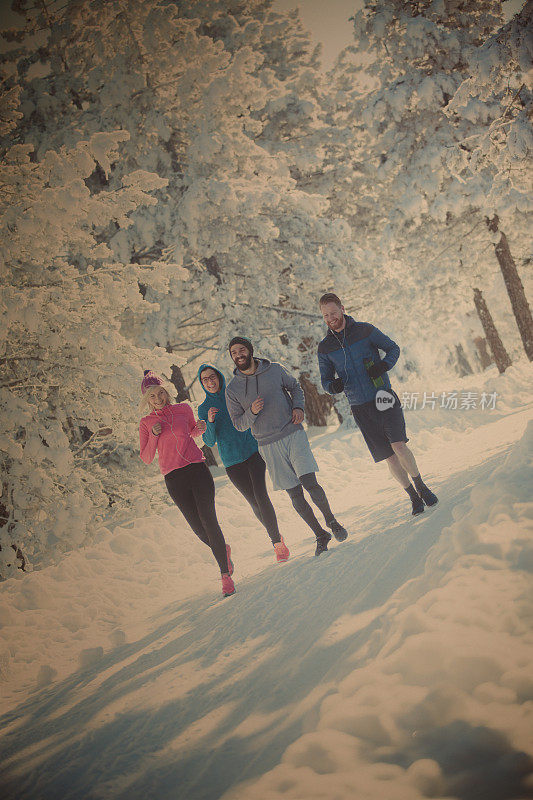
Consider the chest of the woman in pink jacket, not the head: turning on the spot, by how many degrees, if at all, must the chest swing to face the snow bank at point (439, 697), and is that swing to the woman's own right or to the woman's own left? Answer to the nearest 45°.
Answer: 0° — they already face it

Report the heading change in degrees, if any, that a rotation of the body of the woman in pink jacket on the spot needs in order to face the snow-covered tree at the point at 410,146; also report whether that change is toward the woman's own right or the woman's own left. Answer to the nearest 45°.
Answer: approximately 135° to the woman's own left

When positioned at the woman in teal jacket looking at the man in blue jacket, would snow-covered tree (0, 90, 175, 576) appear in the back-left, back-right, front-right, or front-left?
back-left

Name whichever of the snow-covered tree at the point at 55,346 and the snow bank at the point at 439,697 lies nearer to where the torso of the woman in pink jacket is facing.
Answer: the snow bank

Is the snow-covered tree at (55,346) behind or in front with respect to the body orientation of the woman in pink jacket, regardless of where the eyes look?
behind

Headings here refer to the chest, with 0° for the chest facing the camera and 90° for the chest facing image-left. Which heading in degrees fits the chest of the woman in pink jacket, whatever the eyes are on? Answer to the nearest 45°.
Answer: approximately 0°
